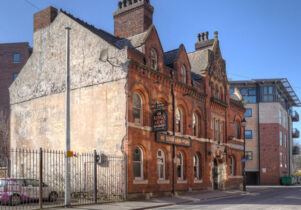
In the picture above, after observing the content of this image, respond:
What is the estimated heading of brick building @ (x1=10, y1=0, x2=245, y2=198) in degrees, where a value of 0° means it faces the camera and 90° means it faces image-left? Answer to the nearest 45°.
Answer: approximately 315°

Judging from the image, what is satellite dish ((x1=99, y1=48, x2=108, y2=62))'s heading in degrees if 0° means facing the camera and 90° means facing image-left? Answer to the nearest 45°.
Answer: approximately 45°
